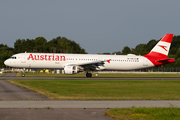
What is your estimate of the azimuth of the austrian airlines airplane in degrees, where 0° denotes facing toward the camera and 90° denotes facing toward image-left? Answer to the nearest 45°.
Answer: approximately 90°
